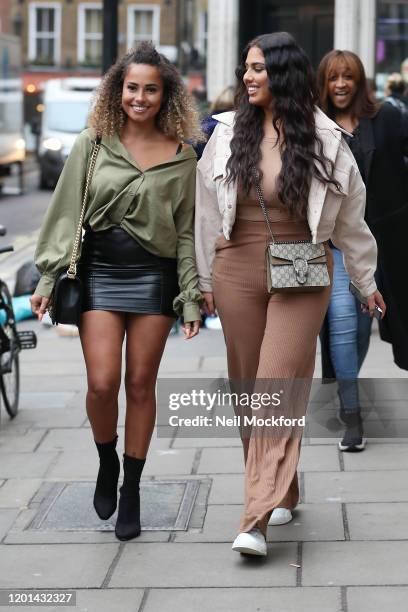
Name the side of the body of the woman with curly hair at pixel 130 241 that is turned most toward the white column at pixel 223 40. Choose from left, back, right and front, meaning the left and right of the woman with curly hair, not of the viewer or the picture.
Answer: back

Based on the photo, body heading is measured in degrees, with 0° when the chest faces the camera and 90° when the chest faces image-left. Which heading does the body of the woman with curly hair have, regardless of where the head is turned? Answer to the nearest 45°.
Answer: approximately 0°
